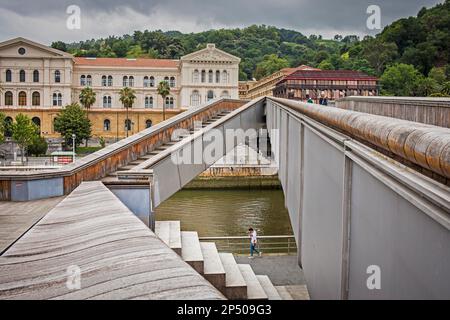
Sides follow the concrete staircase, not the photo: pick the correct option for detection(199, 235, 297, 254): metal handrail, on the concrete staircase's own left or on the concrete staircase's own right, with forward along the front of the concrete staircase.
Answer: on the concrete staircase's own left

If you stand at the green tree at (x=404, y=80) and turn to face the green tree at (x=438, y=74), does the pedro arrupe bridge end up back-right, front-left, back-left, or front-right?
back-right

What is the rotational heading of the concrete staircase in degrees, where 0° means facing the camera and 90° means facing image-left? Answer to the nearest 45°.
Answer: approximately 270°

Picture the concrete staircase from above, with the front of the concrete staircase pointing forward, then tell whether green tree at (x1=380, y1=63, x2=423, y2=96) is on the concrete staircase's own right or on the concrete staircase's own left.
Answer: on the concrete staircase's own left
